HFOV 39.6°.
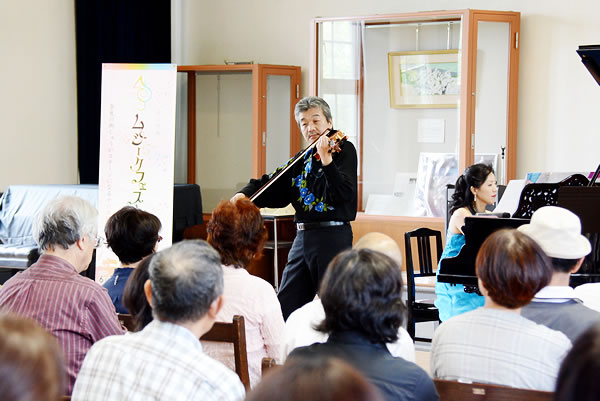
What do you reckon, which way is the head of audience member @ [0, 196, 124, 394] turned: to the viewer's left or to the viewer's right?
to the viewer's right

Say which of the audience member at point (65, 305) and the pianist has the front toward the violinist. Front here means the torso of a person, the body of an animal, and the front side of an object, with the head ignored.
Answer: the audience member

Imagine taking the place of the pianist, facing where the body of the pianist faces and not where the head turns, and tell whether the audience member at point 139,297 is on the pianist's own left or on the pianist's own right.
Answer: on the pianist's own right

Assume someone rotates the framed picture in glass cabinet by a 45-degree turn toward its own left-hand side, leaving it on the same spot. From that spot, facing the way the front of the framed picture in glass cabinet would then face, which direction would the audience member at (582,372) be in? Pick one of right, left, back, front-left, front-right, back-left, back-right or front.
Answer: front-right

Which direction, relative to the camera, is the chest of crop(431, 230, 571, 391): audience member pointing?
away from the camera

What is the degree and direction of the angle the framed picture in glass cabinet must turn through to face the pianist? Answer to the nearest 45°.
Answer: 0° — it already faces them

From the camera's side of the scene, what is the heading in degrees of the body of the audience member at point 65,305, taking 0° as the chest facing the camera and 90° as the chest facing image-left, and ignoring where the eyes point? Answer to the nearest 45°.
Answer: approximately 225°

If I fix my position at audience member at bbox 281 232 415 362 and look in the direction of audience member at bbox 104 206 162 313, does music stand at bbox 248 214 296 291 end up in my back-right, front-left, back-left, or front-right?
front-right

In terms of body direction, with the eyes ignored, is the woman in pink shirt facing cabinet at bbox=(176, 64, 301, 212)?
yes

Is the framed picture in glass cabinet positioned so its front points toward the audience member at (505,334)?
yes

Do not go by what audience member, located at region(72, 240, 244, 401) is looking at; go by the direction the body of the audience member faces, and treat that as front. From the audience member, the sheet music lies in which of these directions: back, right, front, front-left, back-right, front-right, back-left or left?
front

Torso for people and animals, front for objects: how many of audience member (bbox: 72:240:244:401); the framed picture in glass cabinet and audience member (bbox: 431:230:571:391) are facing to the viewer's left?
0

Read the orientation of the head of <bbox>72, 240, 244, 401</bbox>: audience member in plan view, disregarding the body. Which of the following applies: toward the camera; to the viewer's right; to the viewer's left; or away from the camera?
away from the camera

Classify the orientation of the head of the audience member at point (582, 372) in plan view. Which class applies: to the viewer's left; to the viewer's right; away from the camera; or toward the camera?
away from the camera

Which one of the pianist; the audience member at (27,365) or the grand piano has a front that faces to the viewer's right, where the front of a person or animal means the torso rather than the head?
the pianist

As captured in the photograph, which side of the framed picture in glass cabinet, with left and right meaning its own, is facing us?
front

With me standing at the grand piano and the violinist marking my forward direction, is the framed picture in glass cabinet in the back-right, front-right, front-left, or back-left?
front-right

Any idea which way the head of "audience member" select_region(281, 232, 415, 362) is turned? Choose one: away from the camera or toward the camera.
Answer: away from the camera

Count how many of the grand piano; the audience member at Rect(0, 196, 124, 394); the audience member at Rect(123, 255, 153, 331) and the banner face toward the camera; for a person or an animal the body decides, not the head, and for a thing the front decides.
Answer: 1
